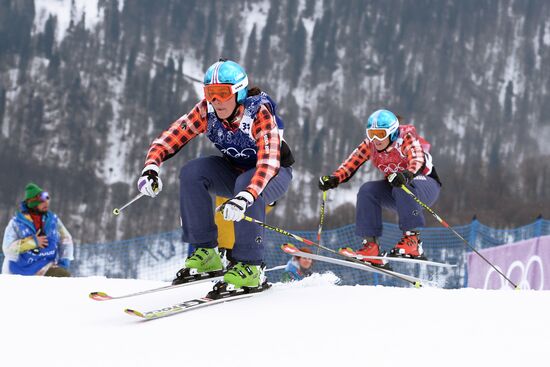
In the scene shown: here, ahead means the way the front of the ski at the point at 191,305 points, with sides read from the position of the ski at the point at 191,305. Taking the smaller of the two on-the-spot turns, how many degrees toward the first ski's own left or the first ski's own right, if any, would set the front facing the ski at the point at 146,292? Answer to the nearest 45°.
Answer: approximately 90° to the first ski's own right

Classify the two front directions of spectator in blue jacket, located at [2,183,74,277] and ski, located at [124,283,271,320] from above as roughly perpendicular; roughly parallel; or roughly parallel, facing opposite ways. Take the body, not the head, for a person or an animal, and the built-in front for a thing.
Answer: roughly perpendicular

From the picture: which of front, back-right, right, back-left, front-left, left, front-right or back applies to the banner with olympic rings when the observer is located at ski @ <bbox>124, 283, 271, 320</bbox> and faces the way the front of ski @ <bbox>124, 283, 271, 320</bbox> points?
back

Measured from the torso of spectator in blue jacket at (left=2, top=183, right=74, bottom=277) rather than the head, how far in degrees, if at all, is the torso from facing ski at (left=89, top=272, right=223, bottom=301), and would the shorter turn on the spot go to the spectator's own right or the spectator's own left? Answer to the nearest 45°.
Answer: approximately 45° to the spectator's own right

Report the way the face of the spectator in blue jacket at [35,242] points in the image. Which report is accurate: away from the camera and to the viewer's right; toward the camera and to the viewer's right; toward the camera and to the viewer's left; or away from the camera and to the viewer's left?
toward the camera and to the viewer's right

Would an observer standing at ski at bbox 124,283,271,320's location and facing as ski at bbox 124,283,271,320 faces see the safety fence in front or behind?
behind

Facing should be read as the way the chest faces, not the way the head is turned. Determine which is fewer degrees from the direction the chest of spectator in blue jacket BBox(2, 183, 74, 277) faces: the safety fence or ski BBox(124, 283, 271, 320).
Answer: the ski

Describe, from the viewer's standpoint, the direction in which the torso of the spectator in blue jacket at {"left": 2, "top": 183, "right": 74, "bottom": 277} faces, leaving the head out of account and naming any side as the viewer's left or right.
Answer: facing the viewer and to the right of the viewer

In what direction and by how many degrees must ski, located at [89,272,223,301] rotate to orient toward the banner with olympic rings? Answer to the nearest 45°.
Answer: approximately 180°

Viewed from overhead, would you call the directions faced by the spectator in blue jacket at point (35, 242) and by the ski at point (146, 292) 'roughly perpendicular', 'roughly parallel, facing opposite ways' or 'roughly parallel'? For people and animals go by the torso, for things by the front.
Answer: roughly perpendicular
